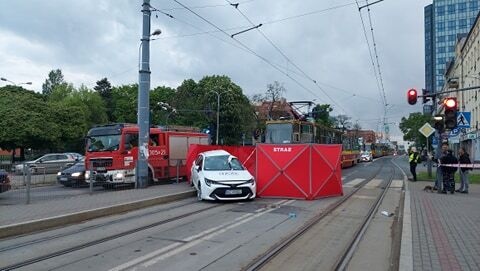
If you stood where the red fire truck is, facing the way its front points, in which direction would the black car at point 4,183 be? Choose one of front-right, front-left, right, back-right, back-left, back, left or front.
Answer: front

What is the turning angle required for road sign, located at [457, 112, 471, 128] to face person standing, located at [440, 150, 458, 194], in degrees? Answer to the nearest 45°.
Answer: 0° — it already faces them

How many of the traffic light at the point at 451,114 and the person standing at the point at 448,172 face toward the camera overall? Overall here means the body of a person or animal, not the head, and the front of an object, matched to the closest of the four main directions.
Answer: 1

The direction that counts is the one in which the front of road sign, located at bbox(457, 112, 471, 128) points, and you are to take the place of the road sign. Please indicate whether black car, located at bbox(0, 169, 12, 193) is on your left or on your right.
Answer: on your right

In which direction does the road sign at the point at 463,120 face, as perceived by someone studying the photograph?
facing the viewer
